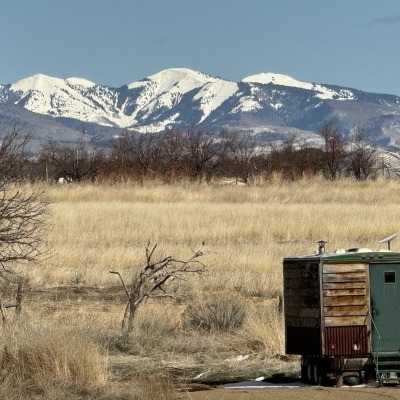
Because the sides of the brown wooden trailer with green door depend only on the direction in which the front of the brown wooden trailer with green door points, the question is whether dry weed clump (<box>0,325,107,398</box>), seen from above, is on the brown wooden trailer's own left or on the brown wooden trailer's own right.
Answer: on the brown wooden trailer's own left
